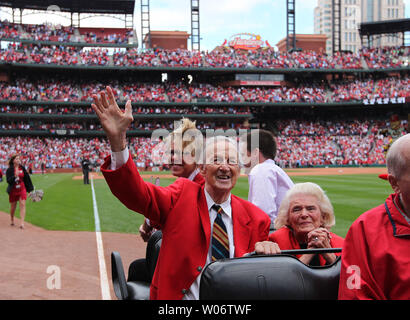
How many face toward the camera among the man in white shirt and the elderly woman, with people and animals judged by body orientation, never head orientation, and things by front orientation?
1

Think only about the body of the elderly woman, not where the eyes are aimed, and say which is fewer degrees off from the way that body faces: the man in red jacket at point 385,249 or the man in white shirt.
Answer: the man in red jacket

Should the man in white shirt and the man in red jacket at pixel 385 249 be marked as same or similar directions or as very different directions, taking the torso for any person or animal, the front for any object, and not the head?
very different directions

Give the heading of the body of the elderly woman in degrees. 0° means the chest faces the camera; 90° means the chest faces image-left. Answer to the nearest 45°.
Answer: approximately 0°
